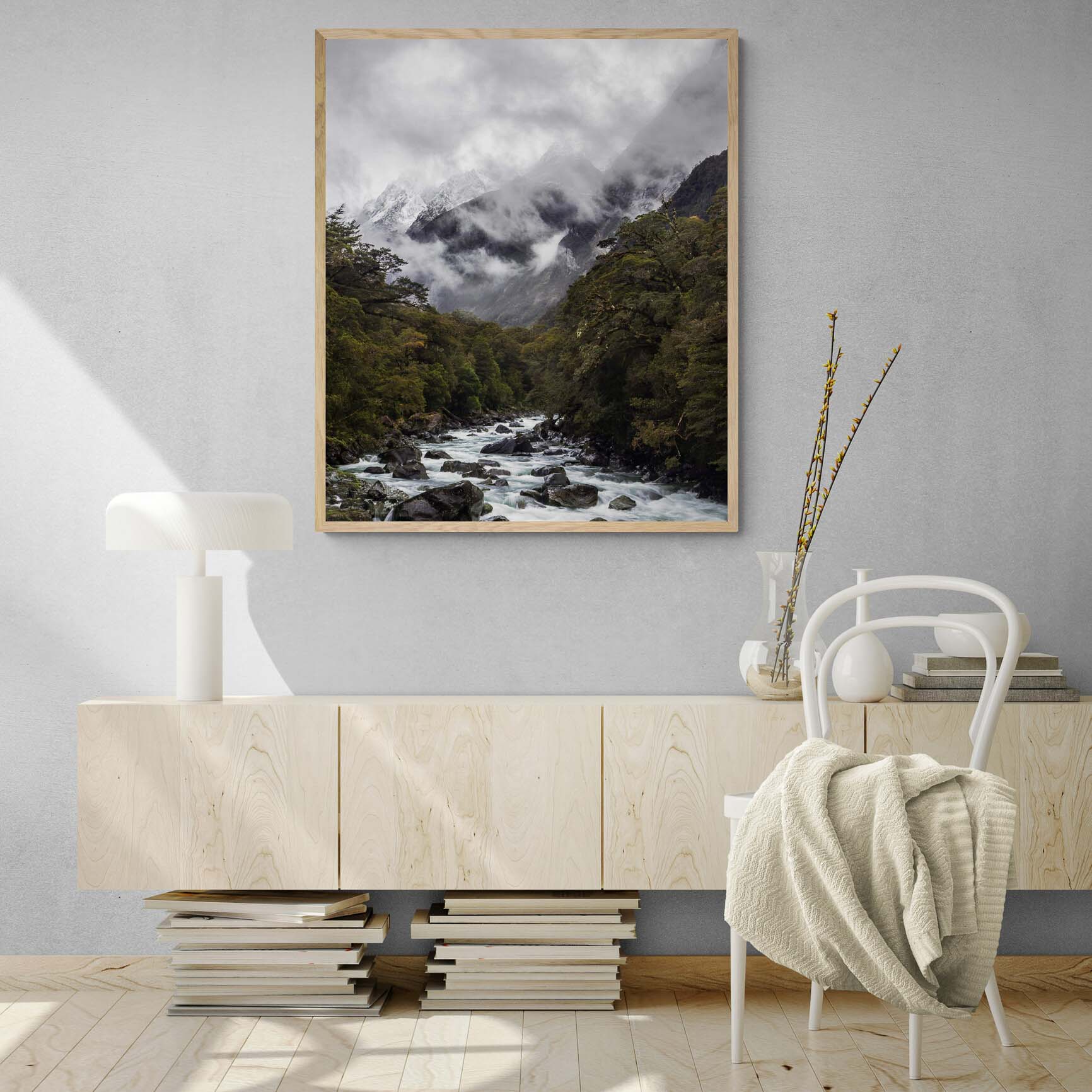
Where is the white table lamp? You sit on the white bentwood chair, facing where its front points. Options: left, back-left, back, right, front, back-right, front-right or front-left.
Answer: front-right

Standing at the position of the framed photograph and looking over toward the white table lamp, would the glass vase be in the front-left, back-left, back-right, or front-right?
back-left

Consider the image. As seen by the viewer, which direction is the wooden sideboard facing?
toward the camera

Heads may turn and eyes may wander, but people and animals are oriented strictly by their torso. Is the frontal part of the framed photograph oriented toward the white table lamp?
no

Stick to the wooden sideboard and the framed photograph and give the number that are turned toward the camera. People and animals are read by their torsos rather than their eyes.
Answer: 2

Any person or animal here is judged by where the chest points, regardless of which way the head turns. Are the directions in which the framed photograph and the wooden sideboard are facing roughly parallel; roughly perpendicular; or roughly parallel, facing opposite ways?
roughly parallel

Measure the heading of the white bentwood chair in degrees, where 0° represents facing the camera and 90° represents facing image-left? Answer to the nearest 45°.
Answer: approximately 45°

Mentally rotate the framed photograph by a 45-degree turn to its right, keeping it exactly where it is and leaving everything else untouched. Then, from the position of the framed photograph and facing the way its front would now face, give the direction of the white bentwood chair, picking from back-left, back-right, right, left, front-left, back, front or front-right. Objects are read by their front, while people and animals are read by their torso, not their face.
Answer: left
